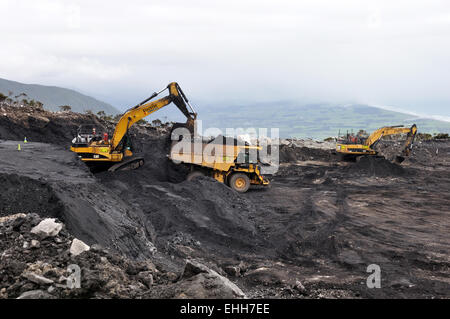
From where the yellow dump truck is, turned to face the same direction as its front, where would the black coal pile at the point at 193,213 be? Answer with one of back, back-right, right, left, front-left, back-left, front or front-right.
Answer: right

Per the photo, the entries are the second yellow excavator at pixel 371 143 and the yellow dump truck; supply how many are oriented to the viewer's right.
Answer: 2

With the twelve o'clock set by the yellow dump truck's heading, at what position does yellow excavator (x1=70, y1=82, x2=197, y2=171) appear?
The yellow excavator is roughly at 6 o'clock from the yellow dump truck.

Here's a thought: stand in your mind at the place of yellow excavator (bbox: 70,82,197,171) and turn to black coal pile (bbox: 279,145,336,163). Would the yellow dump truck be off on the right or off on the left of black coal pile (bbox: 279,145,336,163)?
right

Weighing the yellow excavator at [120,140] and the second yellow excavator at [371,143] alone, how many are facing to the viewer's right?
2

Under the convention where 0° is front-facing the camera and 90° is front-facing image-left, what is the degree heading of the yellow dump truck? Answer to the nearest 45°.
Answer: approximately 270°

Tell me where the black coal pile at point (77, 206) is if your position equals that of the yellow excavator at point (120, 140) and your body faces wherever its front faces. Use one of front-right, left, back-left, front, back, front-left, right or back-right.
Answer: right

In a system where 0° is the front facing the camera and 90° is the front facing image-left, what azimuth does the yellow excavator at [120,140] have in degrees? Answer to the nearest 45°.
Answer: approximately 270°

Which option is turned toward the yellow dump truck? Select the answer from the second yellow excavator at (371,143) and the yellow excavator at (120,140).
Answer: the yellow excavator

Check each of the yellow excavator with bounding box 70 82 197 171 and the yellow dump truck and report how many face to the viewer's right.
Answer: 2

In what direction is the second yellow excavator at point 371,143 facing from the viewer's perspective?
to the viewer's right

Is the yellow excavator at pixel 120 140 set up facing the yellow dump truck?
yes

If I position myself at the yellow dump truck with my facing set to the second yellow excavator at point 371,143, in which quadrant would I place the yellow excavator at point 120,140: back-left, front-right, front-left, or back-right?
back-left

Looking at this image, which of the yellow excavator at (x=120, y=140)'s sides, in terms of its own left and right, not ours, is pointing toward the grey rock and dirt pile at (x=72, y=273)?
right
